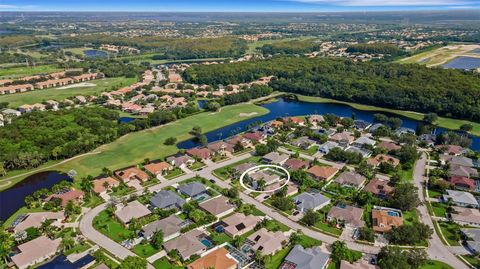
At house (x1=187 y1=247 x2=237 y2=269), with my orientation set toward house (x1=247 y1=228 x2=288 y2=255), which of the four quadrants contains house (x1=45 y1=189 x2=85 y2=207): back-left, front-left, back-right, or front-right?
back-left

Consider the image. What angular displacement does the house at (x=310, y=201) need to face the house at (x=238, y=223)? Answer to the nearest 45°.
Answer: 0° — it already faces it

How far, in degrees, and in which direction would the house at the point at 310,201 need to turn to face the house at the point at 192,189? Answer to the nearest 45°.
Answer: approximately 45° to its right

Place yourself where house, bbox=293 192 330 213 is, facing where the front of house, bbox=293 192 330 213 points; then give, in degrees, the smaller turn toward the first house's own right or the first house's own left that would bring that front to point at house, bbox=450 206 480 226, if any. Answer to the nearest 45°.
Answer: approximately 135° to the first house's own left

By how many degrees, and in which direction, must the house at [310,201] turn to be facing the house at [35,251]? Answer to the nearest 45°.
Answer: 0° — it already faces it

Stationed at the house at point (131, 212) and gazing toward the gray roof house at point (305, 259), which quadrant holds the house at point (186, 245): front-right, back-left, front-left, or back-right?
front-right

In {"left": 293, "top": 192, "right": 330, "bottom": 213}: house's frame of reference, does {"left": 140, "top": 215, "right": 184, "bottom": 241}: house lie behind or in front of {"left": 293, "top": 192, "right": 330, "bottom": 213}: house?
in front

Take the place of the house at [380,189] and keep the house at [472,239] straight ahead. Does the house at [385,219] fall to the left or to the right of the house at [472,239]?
right

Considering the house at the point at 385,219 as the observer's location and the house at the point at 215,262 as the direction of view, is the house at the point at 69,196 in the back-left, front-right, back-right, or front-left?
front-right

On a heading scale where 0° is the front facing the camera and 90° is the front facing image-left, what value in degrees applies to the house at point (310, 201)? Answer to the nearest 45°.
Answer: approximately 45°

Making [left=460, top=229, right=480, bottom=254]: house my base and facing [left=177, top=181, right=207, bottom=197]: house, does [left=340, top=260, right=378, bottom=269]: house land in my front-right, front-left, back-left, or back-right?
front-left

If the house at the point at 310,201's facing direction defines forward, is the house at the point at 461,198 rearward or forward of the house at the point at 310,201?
rearward
